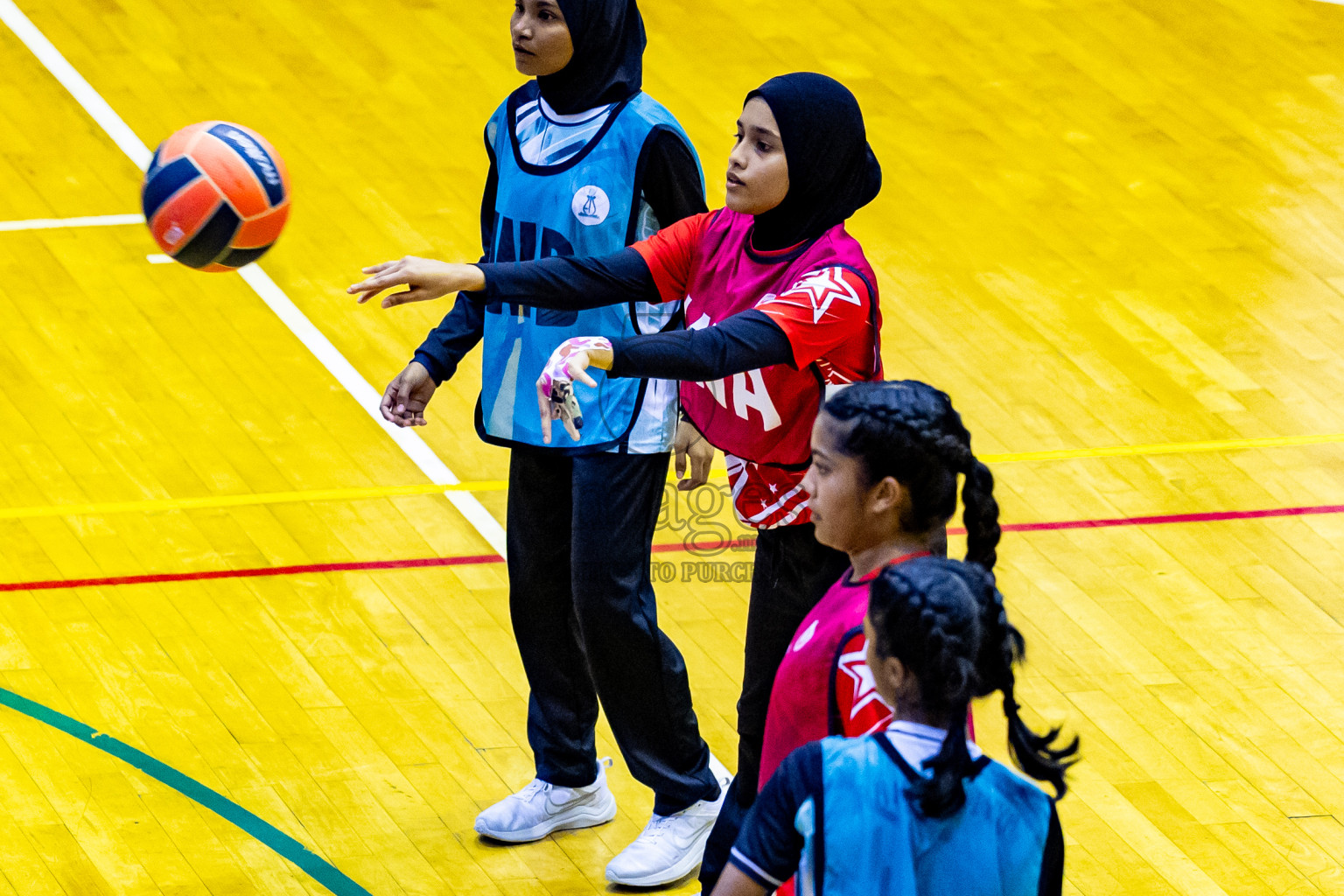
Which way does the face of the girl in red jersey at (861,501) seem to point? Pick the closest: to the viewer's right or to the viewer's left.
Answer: to the viewer's left

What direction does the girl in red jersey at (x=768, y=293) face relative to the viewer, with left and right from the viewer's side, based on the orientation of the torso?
facing the viewer and to the left of the viewer

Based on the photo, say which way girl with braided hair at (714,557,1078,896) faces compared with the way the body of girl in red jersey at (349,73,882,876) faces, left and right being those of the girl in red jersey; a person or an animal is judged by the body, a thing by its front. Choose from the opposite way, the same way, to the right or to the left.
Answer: to the right

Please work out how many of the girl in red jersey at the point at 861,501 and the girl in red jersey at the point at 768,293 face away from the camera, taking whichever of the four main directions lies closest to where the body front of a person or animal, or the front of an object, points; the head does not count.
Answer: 0

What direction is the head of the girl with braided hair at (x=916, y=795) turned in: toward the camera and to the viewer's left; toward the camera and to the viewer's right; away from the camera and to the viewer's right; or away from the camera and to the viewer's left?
away from the camera and to the viewer's left

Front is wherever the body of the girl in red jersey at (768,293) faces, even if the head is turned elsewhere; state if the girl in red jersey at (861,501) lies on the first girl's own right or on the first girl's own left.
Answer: on the first girl's own left

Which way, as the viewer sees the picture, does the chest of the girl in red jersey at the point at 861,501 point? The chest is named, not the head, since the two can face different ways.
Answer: to the viewer's left

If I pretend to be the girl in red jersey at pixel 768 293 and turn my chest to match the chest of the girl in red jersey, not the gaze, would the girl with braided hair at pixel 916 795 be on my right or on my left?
on my left

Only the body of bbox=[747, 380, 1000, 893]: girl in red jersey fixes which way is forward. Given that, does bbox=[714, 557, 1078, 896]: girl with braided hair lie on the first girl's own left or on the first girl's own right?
on the first girl's own left

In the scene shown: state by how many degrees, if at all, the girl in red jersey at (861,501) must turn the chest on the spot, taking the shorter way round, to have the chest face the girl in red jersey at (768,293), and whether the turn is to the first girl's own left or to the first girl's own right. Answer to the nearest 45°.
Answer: approximately 90° to the first girl's own right
